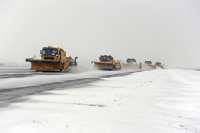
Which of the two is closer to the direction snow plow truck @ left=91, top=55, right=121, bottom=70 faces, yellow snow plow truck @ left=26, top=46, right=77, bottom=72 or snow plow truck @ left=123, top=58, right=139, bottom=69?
the yellow snow plow truck

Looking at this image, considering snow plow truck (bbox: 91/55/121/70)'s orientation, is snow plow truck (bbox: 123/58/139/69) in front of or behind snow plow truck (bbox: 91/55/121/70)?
behind

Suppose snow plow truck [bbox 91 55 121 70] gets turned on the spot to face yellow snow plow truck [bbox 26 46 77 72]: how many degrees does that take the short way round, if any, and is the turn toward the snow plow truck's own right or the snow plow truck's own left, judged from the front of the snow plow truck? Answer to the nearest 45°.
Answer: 0° — it already faces it

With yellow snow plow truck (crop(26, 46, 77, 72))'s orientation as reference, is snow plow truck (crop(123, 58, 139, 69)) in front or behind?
behind

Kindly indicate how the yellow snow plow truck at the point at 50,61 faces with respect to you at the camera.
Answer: facing the viewer and to the left of the viewer

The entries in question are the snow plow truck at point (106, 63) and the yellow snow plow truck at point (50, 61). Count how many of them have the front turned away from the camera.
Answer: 0

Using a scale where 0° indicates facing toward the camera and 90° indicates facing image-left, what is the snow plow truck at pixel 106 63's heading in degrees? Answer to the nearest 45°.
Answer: approximately 45°
